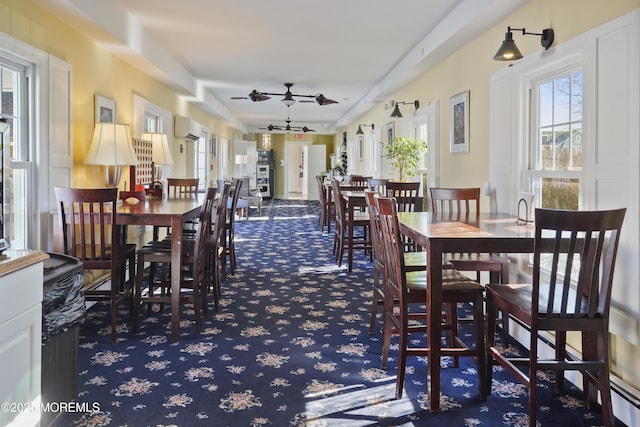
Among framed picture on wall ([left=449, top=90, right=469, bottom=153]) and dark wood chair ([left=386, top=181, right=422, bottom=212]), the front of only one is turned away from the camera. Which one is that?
the dark wood chair

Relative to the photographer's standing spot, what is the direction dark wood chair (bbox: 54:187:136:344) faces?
facing away from the viewer and to the right of the viewer

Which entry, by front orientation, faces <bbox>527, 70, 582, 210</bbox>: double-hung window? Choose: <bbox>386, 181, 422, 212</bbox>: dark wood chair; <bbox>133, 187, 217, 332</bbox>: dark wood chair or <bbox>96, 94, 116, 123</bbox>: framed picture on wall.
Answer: the framed picture on wall

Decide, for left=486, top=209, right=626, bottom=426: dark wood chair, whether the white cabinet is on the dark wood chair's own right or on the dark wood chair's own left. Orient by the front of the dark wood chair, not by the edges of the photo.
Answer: on the dark wood chair's own left

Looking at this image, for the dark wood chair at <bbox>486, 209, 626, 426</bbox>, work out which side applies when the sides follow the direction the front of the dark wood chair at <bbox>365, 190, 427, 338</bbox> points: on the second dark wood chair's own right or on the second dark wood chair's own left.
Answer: on the second dark wood chair's own right

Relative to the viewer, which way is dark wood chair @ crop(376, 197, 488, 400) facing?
to the viewer's right

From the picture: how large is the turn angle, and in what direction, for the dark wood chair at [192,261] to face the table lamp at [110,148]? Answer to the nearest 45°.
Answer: approximately 45° to its right

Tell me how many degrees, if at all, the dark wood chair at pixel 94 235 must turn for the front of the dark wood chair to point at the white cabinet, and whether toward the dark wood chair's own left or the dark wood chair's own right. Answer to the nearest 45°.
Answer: approximately 135° to the dark wood chair's own right
